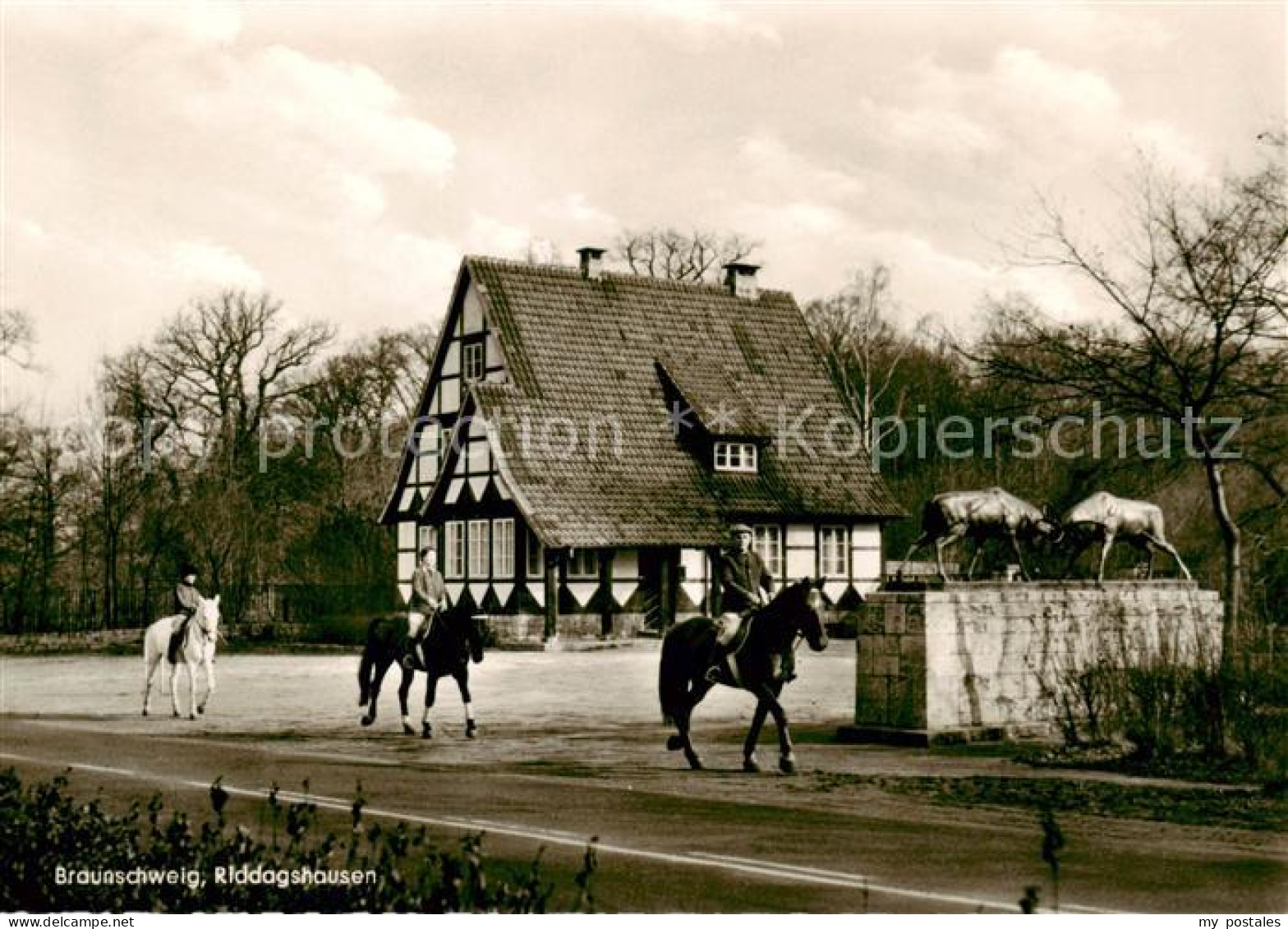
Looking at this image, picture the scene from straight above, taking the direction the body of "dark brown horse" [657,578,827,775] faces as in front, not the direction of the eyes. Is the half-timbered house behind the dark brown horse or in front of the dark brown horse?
behind

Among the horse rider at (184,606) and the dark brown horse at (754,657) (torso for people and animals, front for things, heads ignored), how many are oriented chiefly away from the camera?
0

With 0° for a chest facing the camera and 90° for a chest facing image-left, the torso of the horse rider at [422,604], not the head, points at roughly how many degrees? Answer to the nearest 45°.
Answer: approximately 315°

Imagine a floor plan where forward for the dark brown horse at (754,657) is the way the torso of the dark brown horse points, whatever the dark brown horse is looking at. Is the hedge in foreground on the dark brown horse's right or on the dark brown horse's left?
on the dark brown horse's right

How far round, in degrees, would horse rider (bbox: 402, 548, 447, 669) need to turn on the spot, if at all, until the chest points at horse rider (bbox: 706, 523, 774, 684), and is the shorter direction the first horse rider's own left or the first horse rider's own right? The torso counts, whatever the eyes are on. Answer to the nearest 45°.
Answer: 0° — they already face them

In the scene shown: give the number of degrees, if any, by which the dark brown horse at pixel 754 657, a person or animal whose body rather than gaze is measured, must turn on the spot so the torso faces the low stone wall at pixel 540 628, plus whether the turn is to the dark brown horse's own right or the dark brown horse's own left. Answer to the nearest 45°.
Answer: approximately 135° to the dark brown horse's own left

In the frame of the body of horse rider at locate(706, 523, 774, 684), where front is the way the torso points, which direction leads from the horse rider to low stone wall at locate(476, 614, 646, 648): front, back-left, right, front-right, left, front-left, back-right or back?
back-left

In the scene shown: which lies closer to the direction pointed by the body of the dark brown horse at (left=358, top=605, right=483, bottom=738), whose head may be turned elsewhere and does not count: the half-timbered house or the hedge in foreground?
the hedge in foreground

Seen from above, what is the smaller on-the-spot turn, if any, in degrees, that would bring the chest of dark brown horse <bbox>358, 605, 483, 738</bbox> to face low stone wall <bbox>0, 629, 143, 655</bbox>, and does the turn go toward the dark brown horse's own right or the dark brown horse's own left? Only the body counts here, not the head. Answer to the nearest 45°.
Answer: approximately 135° to the dark brown horse's own left

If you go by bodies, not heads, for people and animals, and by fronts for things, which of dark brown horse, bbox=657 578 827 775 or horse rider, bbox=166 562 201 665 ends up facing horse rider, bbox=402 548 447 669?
horse rider, bbox=166 562 201 665
